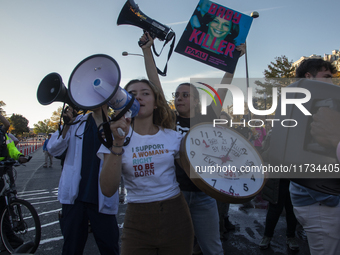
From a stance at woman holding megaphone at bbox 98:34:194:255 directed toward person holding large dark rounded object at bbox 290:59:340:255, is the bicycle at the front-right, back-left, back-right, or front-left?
back-left

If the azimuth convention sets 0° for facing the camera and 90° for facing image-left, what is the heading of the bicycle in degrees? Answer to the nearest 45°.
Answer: approximately 315°
